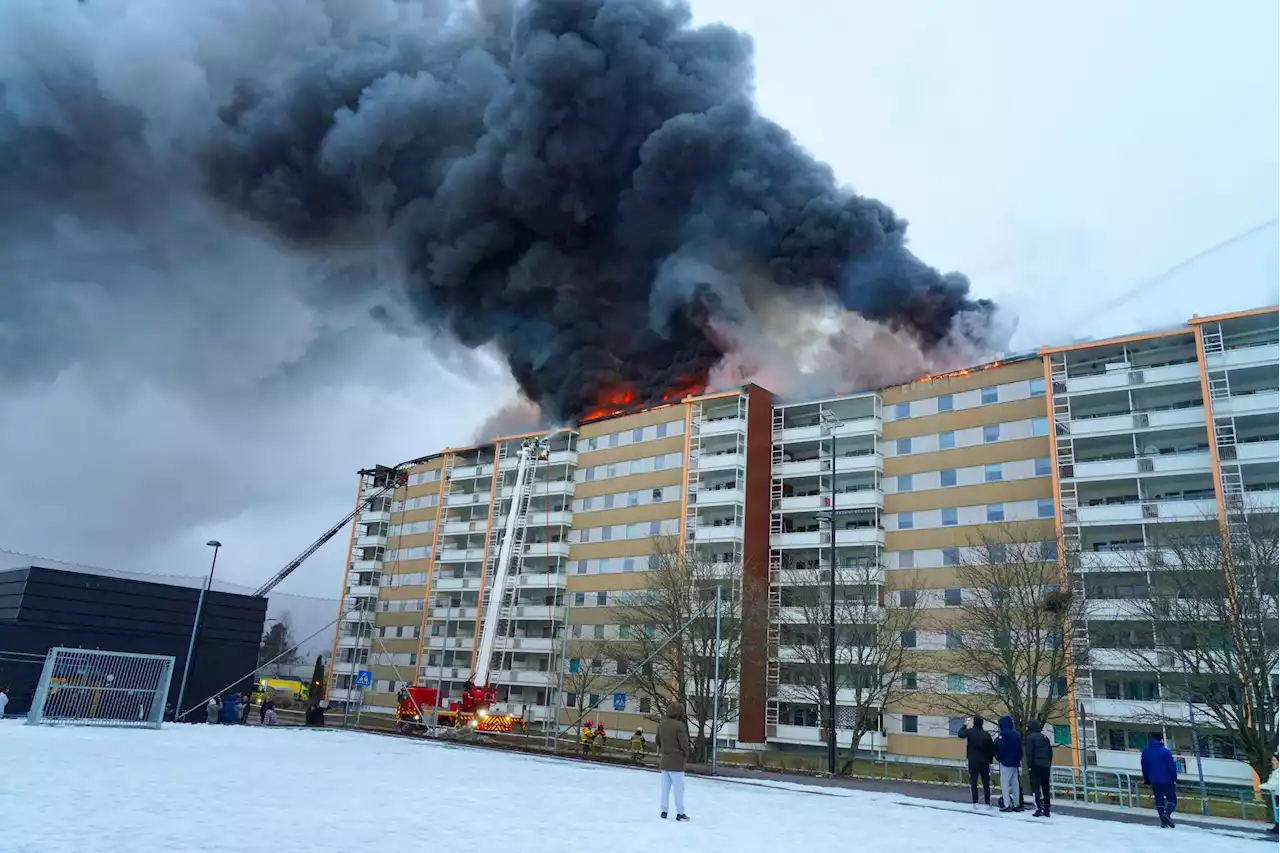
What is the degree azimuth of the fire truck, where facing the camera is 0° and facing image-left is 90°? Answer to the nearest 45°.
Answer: approximately 90°

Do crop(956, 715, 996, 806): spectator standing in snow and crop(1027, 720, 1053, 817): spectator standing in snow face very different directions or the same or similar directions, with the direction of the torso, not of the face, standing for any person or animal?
same or similar directions

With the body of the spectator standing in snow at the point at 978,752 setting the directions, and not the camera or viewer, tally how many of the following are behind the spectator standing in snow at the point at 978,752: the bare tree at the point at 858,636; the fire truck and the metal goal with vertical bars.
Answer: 0

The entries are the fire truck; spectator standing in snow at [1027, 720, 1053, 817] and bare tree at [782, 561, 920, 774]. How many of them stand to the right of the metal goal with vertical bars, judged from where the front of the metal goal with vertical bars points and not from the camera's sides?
0

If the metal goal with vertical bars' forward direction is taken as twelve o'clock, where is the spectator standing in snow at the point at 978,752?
The spectator standing in snow is roughly at 11 o'clock from the metal goal with vertical bars.

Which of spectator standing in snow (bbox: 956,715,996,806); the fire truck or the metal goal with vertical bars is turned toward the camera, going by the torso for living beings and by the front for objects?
the metal goal with vertical bars

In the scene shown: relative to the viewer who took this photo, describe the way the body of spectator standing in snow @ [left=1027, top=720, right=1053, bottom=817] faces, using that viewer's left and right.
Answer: facing away from the viewer and to the left of the viewer

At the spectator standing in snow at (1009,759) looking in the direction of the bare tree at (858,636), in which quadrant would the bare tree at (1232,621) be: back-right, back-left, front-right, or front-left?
front-right

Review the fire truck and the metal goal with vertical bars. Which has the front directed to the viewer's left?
the fire truck

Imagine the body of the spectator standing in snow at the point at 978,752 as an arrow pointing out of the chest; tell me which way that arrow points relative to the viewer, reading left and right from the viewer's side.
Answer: facing away from the viewer and to the left of the viewer

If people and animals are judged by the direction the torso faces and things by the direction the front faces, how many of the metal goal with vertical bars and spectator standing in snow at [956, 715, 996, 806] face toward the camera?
1

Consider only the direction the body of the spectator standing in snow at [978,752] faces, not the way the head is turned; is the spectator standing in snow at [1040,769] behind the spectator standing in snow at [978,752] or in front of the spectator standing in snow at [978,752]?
behind

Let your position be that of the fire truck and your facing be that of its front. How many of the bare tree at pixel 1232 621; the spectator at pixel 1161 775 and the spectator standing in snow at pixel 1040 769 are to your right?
0

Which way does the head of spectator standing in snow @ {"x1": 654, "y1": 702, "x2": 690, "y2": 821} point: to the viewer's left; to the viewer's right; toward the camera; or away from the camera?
away from the camera

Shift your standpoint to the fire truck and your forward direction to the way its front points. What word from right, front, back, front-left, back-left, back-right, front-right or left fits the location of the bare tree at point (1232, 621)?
back-left

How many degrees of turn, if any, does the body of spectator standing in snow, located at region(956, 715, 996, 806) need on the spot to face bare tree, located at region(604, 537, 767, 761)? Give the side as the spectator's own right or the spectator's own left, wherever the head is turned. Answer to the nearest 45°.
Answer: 0° — they already face it

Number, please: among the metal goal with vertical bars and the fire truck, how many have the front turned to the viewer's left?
1
